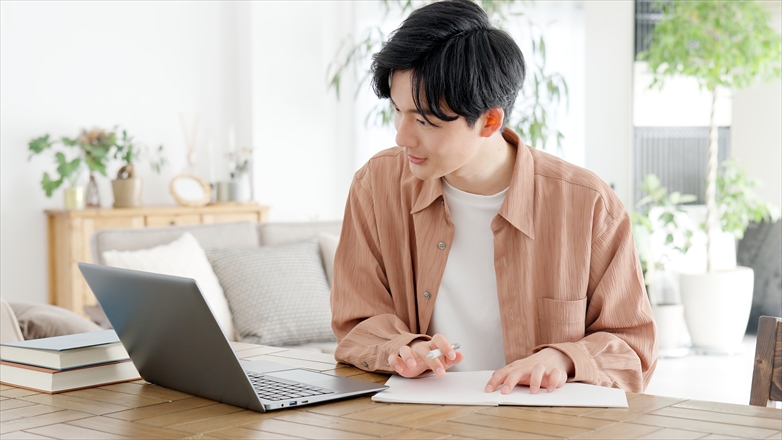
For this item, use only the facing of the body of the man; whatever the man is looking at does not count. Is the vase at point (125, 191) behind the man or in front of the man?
behind

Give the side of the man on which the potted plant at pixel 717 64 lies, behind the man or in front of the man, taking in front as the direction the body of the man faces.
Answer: behind

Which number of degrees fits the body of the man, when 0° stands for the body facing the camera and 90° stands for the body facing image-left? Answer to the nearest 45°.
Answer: approximately 0°

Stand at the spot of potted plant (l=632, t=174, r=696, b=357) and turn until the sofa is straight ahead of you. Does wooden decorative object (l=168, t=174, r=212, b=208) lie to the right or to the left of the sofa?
right

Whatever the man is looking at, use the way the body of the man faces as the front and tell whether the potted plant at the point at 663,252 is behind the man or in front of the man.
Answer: behind

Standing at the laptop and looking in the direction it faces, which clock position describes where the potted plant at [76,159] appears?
The potted plant is roughly at 10 o'clock from the laptop.

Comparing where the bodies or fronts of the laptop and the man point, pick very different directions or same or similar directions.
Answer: very different directions

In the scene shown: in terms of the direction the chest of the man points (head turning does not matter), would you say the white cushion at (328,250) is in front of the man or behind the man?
behind

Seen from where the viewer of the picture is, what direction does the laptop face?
facing away from the viewer and to the right of the viewer

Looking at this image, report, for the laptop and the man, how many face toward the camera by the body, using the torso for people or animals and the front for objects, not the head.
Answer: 1
